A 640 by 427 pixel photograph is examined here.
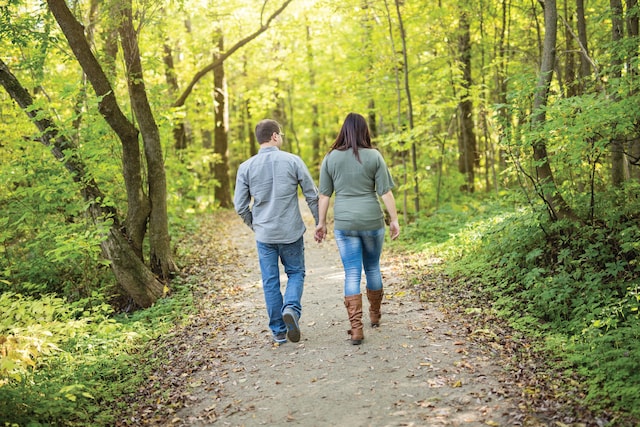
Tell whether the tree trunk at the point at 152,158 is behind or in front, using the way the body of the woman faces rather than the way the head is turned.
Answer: in front

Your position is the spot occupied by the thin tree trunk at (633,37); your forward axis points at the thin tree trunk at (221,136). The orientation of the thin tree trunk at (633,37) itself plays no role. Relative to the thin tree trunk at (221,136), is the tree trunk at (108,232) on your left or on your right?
left

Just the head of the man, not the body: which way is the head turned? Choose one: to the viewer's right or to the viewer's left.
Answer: to the viewer's right

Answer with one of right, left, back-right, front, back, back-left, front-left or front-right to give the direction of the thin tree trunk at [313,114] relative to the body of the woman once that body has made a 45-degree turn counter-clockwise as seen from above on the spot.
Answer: front-right

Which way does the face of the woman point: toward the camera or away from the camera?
away from the camera

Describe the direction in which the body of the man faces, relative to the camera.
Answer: away from the camera

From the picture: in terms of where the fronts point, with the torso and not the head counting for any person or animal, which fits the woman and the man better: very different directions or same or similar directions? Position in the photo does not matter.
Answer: same or similar directions

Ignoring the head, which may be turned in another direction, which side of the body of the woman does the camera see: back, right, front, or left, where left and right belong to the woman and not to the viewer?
back

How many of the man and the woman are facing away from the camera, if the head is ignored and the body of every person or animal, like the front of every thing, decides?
2

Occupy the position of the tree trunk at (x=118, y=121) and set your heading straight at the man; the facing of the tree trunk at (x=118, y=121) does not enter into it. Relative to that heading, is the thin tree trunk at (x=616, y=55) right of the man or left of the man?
left

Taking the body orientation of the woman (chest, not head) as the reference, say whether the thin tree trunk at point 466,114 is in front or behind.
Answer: in front

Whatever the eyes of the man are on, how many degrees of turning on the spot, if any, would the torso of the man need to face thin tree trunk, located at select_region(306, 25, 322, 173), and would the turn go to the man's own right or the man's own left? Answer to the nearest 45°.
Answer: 0° — they already face it

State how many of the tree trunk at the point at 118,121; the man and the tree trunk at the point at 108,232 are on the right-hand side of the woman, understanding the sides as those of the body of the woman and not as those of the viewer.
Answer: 0
